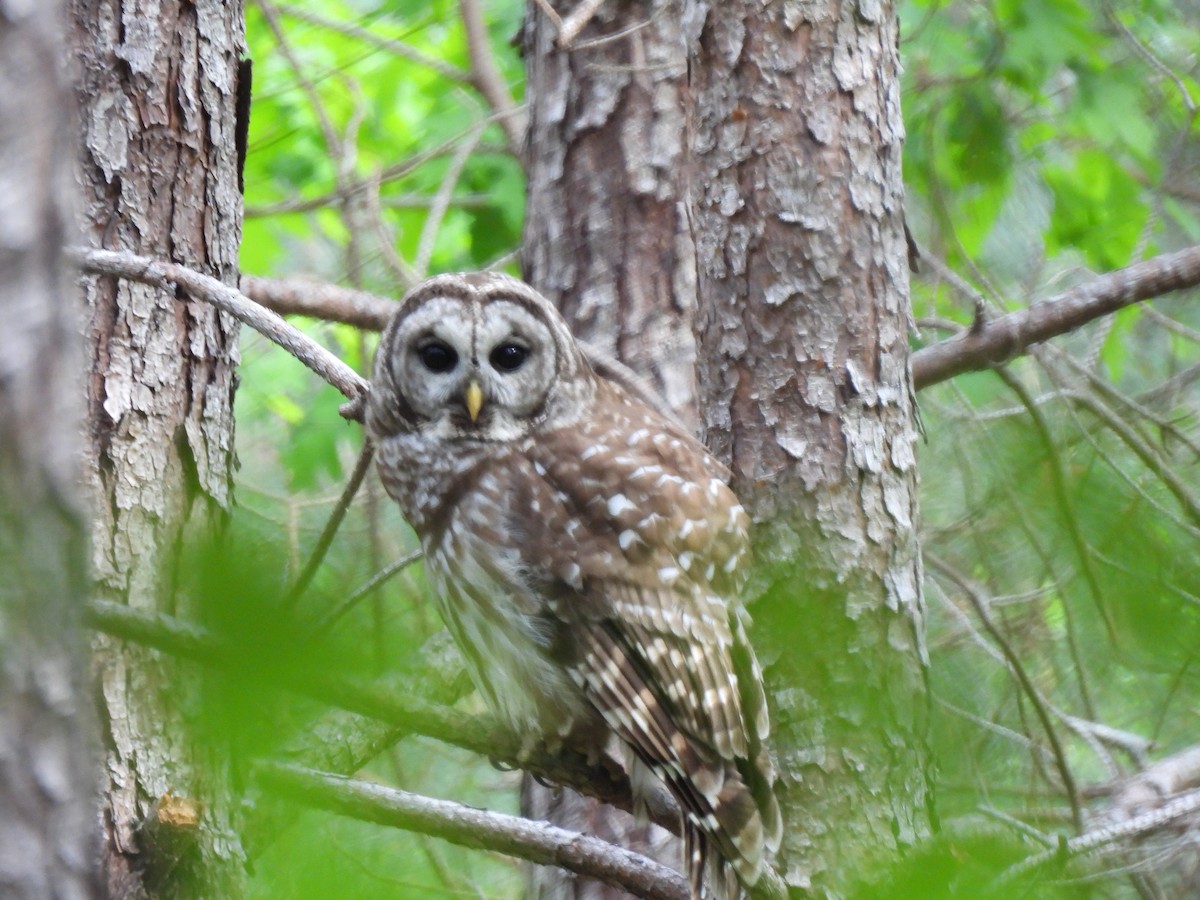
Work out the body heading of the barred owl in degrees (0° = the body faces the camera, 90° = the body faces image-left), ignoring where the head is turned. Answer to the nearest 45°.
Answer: approximately 45°

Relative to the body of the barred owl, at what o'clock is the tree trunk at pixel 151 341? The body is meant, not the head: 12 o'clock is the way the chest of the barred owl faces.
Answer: The tree trunk is roughly at 1 o'clock from the barred owl.

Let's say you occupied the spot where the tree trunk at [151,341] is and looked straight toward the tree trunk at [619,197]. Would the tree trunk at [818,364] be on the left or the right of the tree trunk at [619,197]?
right

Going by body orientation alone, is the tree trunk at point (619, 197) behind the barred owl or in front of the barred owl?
behind
